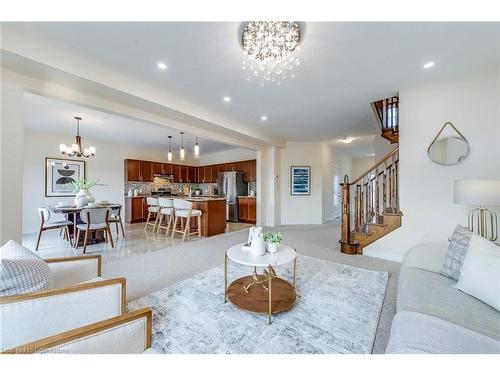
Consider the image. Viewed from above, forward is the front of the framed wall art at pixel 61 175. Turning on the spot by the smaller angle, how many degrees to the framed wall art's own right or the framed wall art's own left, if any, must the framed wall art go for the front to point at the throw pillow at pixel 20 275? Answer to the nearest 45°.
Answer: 0° — it already faces it

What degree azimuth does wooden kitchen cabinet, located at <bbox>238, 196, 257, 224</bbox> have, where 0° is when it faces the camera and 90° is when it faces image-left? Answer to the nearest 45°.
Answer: approximately 45°

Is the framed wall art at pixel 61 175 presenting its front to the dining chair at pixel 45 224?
yes

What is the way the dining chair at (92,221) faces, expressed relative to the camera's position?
facing away from the viewer and to the left of the viewer

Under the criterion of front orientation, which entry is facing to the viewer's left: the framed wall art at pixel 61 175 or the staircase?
the staircase

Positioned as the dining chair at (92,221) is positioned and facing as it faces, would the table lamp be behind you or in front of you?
behind

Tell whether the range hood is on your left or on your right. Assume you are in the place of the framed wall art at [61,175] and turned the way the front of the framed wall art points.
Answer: on your left

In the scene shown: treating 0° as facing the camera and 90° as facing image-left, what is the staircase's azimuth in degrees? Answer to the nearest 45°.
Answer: approximately 90°

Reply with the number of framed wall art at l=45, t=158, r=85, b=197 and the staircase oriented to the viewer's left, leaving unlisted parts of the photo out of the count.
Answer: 1

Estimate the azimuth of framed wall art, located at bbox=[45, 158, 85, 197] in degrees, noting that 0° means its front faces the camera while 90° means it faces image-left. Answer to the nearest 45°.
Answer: approximately 0°
